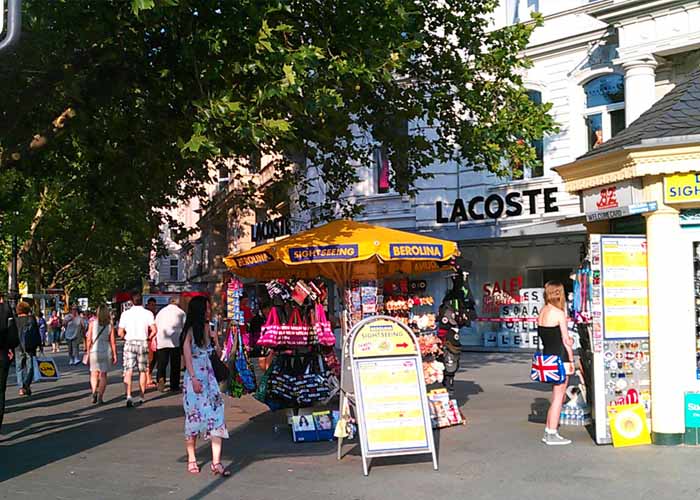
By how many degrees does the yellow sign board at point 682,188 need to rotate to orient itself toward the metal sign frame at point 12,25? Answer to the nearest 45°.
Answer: approximately 45° to its right

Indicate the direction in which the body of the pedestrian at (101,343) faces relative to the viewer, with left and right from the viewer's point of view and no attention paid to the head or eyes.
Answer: facing away from the viewer

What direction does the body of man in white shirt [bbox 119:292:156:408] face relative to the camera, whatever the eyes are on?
away from the camera

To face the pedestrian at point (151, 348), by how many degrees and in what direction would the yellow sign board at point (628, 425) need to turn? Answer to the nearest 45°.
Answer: approximately 135° to its right

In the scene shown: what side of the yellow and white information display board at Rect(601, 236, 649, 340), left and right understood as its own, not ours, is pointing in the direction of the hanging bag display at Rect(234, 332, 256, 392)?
right

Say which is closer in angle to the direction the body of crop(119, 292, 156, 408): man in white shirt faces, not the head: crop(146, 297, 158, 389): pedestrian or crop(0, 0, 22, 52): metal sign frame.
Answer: the pedestrian

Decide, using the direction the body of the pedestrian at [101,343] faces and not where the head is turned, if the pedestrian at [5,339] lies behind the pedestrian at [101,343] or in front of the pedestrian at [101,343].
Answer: behind

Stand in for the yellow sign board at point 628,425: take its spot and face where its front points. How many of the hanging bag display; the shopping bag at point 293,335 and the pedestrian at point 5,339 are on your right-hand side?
3

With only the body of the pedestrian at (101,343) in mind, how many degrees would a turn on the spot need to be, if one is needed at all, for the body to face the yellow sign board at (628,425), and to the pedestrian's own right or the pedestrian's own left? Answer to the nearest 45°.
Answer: approximately 135° to the pedestrian's own right

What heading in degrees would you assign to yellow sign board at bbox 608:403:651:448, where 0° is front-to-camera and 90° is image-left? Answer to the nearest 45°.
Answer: approximately 0°
